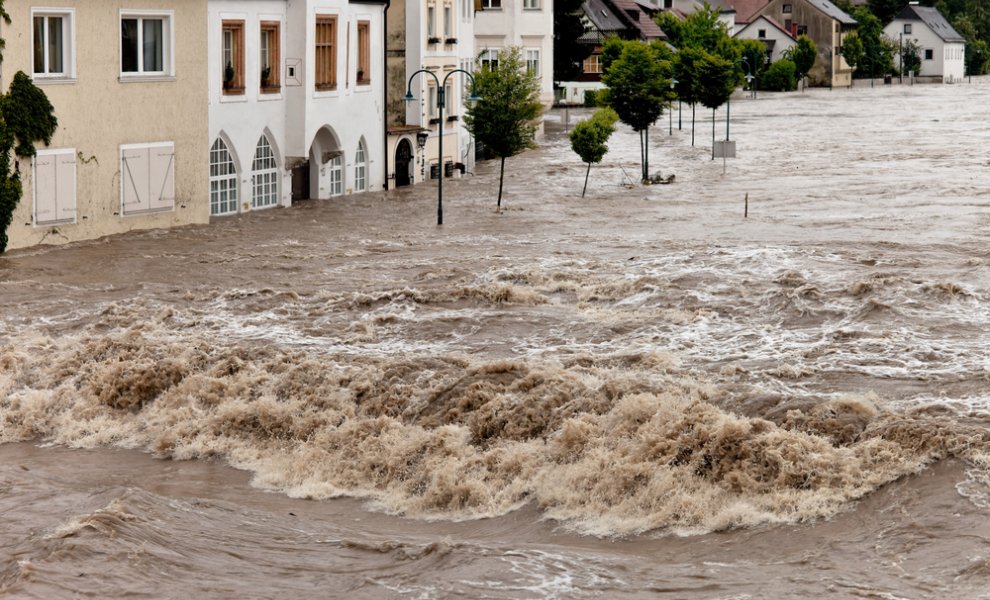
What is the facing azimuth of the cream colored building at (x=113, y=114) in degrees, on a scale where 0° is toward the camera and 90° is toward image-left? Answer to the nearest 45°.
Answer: approximately 315°

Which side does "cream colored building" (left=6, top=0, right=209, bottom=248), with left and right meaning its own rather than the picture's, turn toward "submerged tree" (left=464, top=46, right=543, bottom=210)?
left
